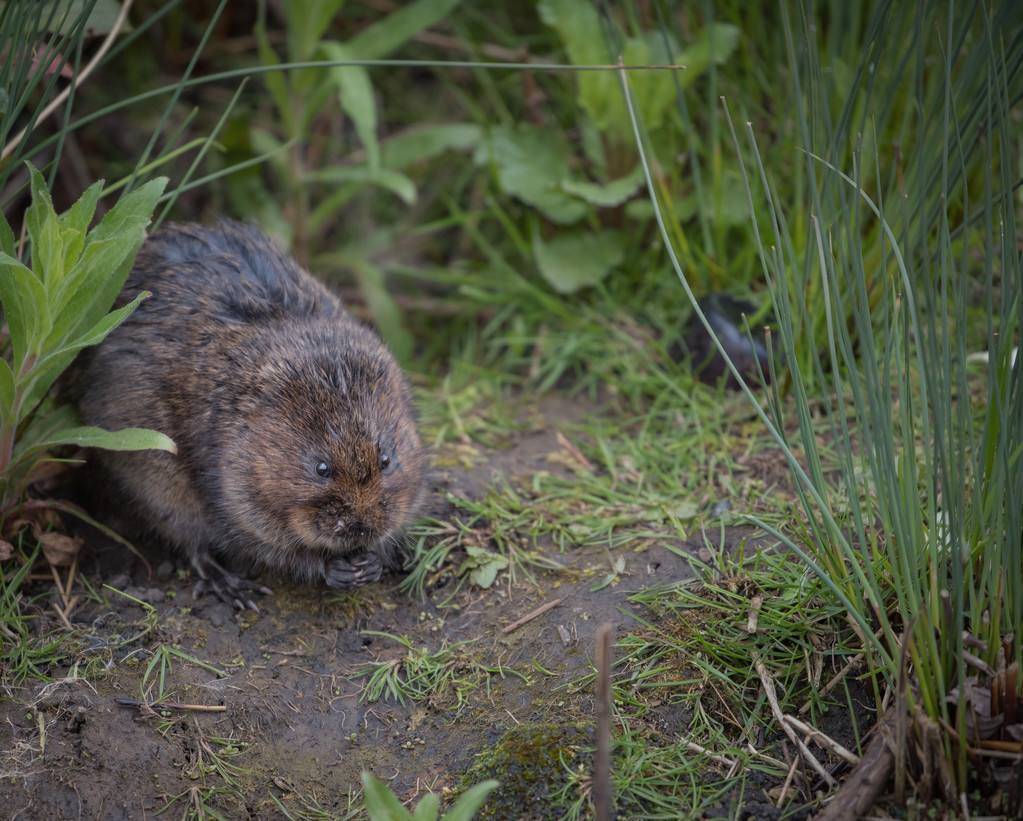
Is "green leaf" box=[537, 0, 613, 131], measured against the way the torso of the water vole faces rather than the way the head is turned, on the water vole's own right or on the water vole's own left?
on the water vole's own left

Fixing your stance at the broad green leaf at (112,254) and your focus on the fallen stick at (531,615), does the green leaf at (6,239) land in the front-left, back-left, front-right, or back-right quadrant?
back-right

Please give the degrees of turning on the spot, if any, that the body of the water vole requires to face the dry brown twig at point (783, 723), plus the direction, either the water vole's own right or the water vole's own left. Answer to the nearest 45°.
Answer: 0° — it already faces it

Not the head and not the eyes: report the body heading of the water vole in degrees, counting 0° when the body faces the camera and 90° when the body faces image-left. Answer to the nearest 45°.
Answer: approximately 315°

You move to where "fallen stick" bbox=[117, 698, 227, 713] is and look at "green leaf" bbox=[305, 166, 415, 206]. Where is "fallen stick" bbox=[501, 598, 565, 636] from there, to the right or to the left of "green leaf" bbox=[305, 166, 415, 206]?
right

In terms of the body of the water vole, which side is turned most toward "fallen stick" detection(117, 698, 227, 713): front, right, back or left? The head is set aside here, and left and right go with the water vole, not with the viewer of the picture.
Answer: right

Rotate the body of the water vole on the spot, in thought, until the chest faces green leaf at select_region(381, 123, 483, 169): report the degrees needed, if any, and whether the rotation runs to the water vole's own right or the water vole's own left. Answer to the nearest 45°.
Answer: approximately 90° to the water vole's own left

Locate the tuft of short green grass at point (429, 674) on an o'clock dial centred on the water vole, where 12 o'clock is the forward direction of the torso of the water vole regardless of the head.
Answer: The tuft of short green grass is roughly at 1 o'clock from the water vole.
